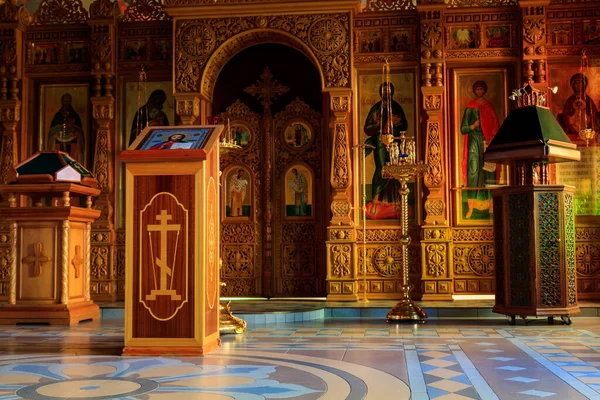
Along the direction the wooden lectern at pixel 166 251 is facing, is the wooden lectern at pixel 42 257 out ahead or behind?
behind

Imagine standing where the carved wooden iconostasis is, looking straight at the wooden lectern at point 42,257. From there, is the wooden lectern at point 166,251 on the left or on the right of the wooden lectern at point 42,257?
left

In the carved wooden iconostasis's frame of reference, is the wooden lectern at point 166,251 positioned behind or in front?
in front

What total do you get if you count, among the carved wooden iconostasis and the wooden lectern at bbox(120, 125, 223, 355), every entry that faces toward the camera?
2

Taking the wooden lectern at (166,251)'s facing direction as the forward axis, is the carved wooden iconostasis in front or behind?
behind

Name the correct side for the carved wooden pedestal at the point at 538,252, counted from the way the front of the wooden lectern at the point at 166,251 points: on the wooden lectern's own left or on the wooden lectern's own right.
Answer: on the wooden lectern's own left

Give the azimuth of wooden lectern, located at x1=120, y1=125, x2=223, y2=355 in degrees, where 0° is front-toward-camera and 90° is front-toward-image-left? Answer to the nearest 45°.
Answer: approximately 0°

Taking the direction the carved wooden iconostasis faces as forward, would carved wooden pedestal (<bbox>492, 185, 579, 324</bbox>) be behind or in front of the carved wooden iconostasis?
in front

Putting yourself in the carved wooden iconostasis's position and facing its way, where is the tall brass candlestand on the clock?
The tall brass candlestand is roughly at 11 o'clock from the carved wooden iconostasis.
